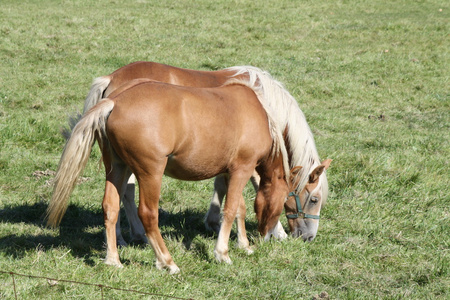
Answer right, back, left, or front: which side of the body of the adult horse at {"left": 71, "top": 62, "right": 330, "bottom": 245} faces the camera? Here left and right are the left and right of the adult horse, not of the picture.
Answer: right

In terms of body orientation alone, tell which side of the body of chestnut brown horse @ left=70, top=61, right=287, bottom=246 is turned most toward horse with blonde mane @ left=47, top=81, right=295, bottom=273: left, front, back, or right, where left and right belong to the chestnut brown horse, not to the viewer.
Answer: right

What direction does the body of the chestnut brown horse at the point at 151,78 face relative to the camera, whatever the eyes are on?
to the viewer's right

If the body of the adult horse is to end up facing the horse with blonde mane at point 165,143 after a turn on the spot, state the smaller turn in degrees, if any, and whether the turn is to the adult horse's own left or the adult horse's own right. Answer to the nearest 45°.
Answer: approximately 135° to the adult horse's own right
